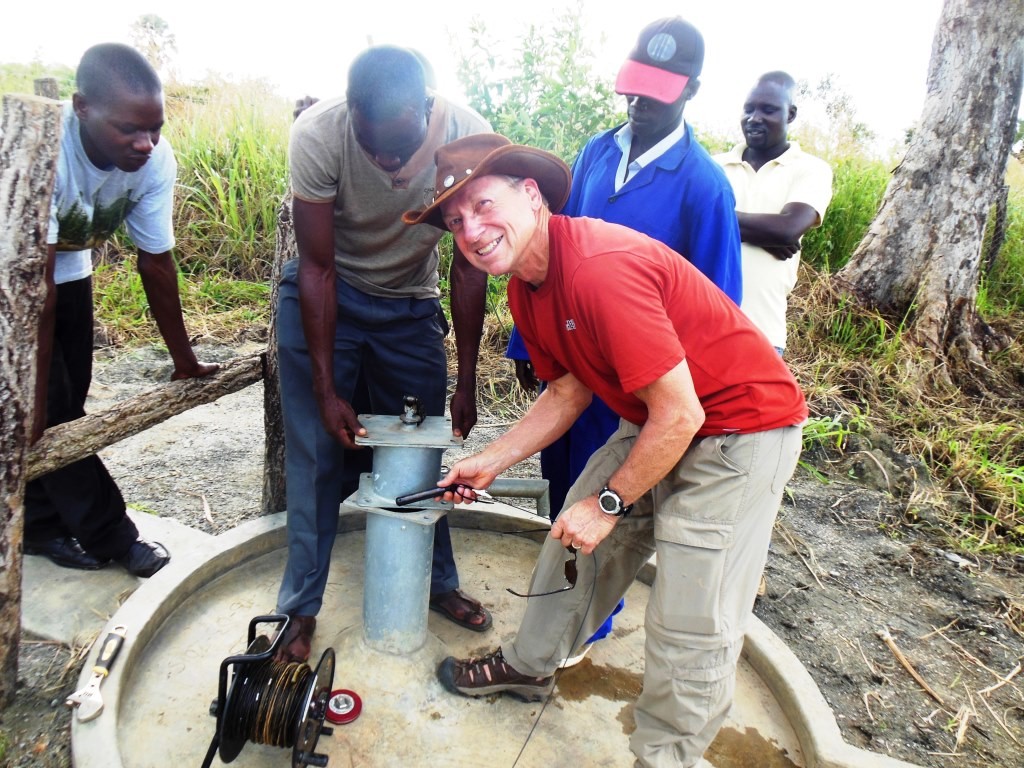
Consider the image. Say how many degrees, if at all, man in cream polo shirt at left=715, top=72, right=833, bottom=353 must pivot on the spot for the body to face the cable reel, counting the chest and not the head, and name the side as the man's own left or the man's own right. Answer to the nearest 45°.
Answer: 0° — they already face it

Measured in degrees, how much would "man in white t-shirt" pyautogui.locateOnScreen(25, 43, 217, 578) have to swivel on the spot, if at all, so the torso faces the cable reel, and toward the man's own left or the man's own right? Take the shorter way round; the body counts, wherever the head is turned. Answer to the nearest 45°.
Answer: approximately 45° to the man's own right

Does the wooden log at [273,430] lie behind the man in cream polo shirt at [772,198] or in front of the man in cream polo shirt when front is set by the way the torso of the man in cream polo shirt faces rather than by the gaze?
in front

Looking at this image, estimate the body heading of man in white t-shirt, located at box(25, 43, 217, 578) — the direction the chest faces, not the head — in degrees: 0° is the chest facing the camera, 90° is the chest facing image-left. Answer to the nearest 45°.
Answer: approximately 315°

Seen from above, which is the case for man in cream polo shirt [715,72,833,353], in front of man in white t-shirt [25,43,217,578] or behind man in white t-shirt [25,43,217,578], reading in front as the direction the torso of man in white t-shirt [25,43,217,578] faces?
in front

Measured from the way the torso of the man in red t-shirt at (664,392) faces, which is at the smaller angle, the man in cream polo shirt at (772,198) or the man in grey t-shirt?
the man in grey t-shirt

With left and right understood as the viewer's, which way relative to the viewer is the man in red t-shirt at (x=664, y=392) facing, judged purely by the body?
facing the viewer and to the left of the viewer

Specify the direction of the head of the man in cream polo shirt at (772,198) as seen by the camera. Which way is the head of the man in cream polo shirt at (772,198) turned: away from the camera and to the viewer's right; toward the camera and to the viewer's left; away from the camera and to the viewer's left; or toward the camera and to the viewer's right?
toward the camera and to the viewer's left

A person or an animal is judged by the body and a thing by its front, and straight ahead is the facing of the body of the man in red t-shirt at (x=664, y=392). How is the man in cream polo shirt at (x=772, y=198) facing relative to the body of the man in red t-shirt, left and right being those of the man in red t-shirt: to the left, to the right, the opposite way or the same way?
the same way

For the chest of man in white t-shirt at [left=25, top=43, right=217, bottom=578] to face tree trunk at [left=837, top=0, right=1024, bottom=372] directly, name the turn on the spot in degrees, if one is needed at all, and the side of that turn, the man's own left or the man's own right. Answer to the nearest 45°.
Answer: approximately 45° to the man's own left

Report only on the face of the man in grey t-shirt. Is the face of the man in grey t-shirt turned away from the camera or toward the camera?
toward the camera
